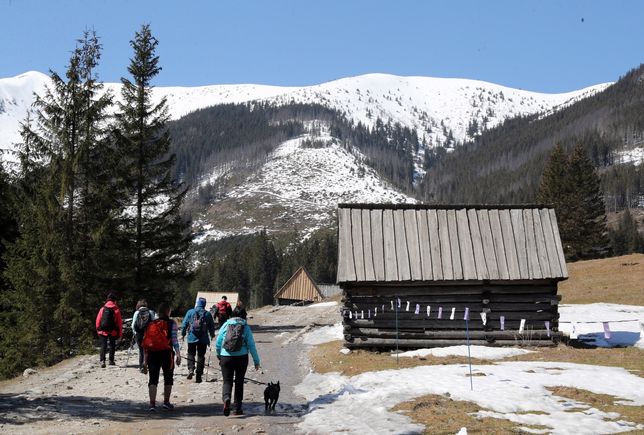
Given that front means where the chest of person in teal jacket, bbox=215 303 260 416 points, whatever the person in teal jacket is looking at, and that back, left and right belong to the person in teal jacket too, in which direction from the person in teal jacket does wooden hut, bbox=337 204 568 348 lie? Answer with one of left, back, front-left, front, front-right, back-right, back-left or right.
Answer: front-right

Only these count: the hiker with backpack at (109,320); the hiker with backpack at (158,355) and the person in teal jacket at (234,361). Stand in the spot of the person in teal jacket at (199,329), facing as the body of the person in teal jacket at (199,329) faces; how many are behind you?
2

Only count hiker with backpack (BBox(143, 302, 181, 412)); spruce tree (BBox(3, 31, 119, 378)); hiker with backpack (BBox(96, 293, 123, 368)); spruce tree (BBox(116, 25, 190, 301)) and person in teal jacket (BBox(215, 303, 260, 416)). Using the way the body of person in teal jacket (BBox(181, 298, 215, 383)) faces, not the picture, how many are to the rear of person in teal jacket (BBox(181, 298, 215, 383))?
2

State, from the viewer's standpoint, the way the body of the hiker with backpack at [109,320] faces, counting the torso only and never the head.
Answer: away from the camera

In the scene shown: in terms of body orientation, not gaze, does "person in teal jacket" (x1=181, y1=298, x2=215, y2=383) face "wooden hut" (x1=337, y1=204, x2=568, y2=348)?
no

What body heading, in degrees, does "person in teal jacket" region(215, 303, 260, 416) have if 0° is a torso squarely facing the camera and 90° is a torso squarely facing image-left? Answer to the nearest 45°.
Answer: approximately 180°

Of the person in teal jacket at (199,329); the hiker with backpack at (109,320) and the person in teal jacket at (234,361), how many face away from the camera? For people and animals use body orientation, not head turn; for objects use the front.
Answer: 3

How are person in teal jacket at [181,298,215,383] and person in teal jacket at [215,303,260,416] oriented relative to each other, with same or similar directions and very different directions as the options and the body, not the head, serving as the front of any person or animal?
same or similar directions

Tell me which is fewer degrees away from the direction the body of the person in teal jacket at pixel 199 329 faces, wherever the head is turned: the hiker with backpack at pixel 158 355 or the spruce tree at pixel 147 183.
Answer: the spruce tree

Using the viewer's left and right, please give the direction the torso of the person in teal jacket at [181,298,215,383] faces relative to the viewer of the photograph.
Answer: facing away from the viewer

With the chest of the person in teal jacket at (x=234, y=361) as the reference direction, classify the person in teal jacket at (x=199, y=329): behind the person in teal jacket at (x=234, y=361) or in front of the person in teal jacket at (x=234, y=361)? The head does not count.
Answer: in front

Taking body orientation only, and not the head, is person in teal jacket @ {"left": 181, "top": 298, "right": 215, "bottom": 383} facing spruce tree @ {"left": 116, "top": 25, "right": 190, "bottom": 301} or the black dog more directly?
the spruce tree

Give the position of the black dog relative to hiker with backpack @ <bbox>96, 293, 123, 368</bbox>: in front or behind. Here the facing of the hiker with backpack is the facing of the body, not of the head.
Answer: behind

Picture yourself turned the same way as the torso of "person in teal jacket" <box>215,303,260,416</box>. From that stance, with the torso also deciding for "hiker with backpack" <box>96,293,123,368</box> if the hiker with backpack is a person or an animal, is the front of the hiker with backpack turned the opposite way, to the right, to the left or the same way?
the same way

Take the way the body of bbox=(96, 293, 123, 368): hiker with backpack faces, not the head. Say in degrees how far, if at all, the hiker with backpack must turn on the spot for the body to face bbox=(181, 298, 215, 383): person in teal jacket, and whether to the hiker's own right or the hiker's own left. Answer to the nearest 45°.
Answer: approximately 135° to the hiker's own right

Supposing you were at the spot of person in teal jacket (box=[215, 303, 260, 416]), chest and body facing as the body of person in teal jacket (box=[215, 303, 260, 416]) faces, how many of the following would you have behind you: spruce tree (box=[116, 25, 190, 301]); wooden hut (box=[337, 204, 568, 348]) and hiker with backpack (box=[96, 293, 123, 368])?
0
